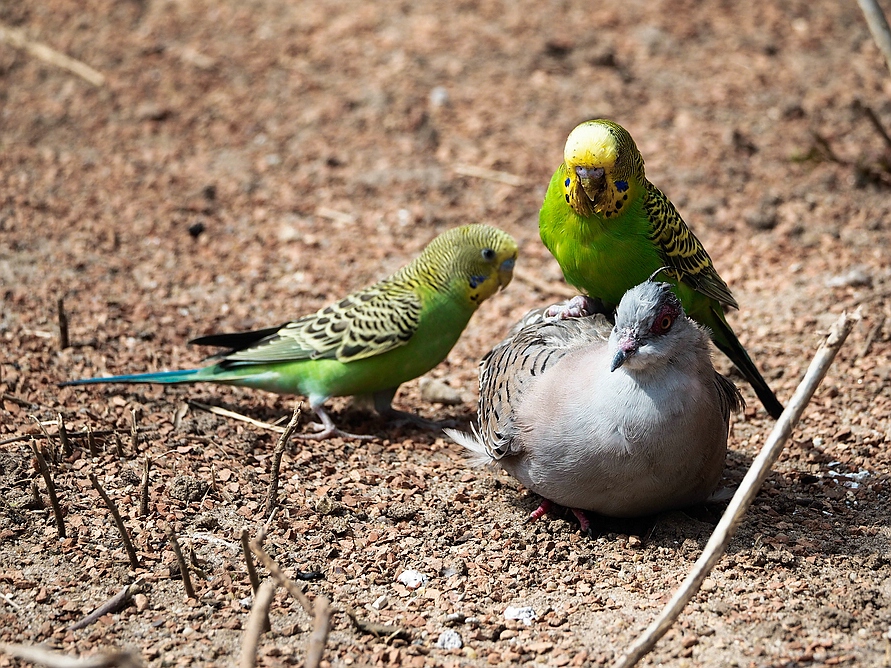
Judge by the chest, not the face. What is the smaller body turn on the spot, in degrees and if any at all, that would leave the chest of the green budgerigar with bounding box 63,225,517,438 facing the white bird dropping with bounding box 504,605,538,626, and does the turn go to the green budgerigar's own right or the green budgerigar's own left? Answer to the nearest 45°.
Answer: approximately 90° to the green budgerigar's own right

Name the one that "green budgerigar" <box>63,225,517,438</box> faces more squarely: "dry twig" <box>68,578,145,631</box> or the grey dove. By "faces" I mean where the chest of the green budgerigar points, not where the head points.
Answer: the grey dove

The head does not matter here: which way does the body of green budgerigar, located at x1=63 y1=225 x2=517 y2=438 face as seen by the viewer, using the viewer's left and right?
facing to the right of the viewer

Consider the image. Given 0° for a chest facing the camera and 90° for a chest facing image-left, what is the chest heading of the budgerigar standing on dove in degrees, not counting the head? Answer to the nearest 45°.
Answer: approximately 45°

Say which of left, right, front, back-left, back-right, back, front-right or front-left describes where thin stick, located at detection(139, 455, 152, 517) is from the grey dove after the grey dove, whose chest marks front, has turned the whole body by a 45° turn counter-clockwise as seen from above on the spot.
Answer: back

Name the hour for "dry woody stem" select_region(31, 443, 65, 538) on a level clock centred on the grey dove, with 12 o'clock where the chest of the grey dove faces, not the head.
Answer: The dry woody stem is roughly at 4 o'clock from the grey dove.

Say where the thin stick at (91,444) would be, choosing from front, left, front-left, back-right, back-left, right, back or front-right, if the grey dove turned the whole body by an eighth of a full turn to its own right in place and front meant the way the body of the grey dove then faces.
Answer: right

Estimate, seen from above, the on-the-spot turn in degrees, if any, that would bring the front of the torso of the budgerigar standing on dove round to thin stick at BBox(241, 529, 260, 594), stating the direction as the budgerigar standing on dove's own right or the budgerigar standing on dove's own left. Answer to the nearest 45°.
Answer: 0° — it already faces it

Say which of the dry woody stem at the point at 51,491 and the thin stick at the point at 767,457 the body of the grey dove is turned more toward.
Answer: the thin stick

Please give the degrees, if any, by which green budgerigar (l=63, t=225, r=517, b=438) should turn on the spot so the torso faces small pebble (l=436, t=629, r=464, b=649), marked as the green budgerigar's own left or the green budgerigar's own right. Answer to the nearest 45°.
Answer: approximately 90° to the green budgerigar's own right

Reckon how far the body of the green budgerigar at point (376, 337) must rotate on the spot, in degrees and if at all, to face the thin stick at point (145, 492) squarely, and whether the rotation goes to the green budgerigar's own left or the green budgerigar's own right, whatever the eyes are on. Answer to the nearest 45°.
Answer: approximately 135° to the green budgerigar's own right

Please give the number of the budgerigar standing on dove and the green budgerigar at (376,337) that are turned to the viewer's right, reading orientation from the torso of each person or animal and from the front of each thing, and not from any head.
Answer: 1

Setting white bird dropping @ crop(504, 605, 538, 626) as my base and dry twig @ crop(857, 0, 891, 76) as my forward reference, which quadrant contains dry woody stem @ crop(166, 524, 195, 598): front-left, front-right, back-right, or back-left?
back-left

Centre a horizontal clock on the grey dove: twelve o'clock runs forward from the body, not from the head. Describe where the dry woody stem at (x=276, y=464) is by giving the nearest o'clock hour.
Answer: The dry woody stem is roughly at 4 o'clock from the grey dove.
